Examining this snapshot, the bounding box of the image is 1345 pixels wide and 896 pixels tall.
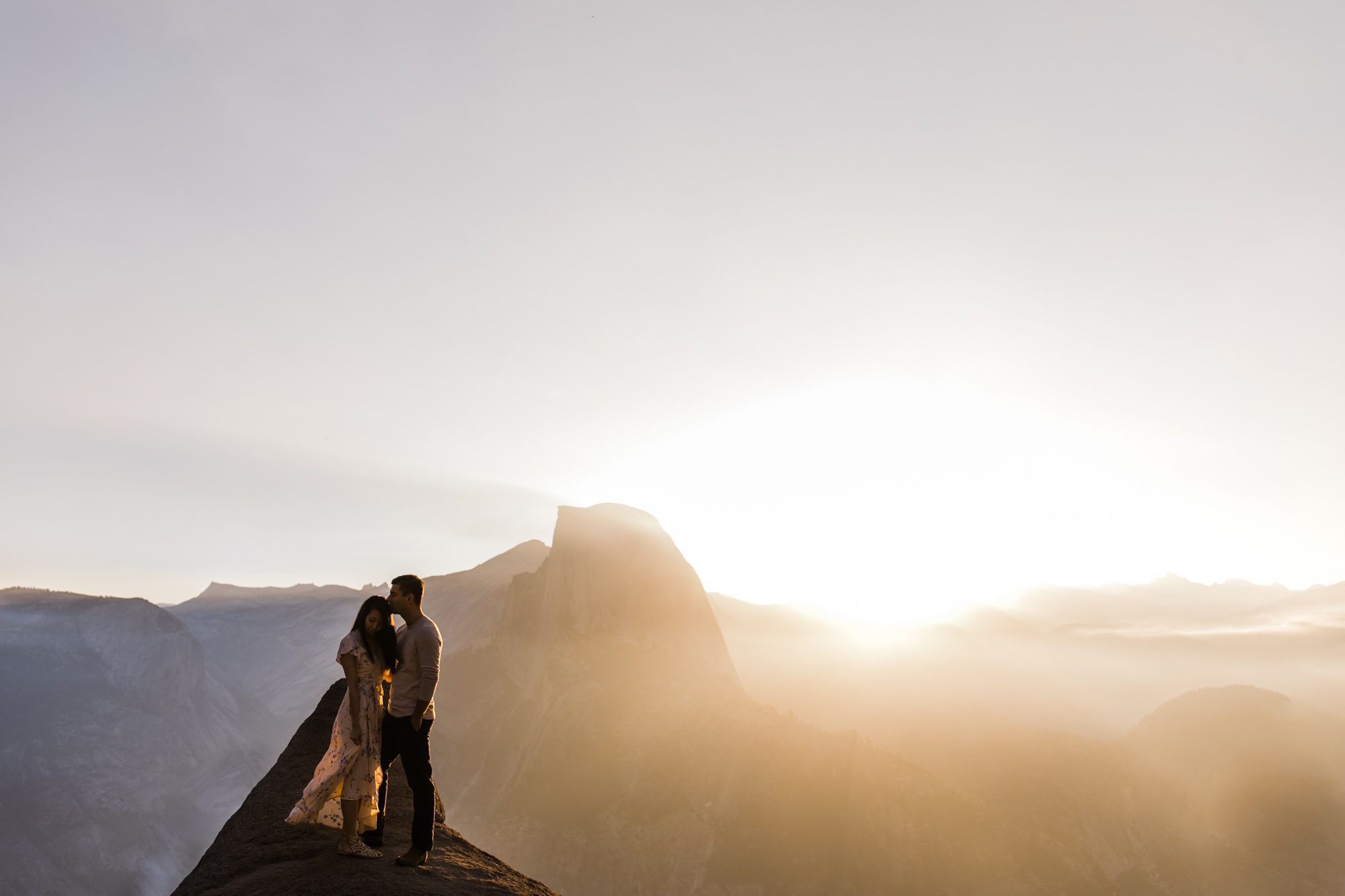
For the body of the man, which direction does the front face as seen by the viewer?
to the viewer's left

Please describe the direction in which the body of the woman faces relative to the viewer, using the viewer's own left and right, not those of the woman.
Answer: facing the viewer and to the right of the viewer

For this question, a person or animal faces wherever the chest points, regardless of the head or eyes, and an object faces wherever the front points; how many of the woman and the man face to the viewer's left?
1

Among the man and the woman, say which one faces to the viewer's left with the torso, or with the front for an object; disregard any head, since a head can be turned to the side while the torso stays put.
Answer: the man

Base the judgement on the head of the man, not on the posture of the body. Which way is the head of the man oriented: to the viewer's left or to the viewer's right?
to the viewer's left
